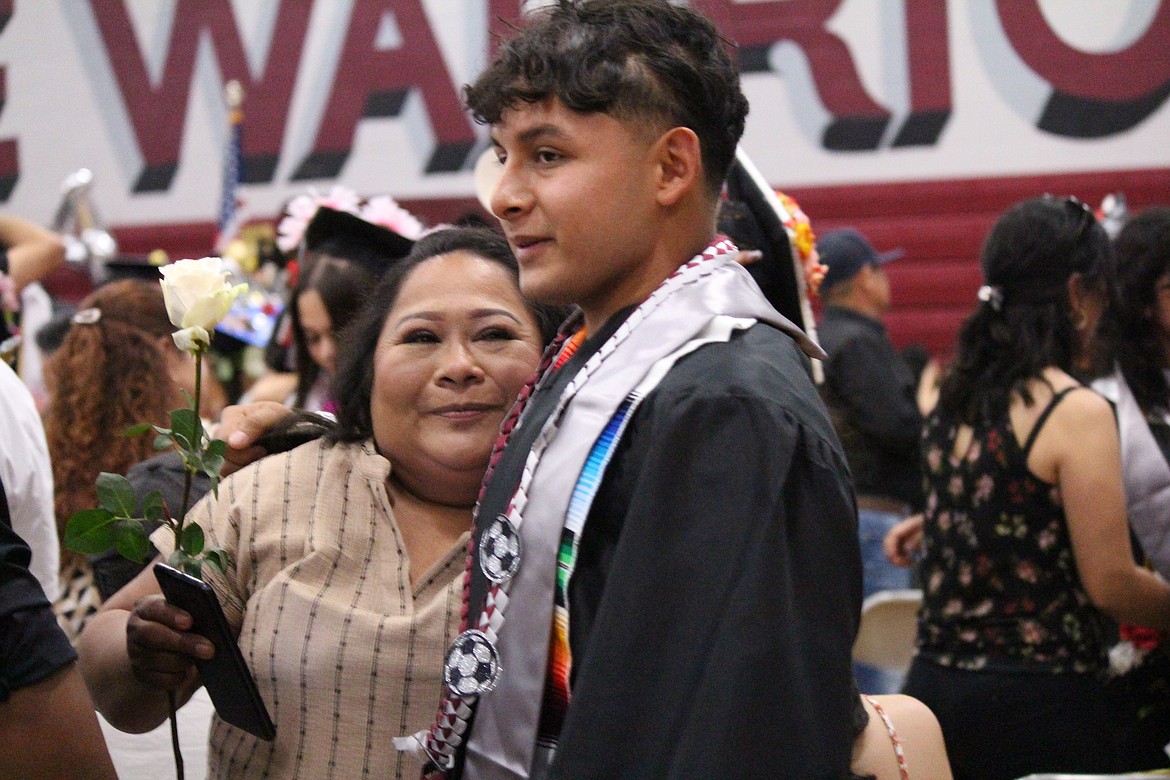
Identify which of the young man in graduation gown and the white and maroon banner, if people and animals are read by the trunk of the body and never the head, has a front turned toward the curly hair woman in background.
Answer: the white and maroon banner

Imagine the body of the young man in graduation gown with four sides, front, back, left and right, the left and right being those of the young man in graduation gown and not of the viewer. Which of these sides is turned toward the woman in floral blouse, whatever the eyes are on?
back

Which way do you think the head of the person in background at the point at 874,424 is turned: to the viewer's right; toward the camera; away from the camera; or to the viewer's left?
to the viewer's right

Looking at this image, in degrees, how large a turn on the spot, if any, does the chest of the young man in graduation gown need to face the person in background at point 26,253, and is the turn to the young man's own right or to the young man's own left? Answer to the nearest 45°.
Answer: approximately 90° to the young man's own right

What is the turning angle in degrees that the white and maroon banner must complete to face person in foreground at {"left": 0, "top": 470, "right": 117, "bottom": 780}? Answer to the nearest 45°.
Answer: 0° — it already faces them

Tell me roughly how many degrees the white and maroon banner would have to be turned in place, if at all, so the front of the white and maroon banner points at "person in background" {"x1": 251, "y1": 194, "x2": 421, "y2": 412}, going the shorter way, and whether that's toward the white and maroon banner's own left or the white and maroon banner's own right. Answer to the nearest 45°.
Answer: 0° — it already faces them

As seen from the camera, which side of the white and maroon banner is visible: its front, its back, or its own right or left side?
front

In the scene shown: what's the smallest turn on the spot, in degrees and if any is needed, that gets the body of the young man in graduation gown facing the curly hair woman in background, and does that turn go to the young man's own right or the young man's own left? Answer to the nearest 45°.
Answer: approximately 90° to the young man's own right

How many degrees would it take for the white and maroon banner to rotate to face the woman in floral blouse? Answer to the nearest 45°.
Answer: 0° — it already faces them

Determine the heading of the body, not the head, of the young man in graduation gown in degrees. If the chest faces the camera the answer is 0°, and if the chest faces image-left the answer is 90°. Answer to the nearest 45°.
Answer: approximately 45°

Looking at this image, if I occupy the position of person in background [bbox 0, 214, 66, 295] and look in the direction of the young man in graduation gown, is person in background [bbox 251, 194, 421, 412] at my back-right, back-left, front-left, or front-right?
front-left

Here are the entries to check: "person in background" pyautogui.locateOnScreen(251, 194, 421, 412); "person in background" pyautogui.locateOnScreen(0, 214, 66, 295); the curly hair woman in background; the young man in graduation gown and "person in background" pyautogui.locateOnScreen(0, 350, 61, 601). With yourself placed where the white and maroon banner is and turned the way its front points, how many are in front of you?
5

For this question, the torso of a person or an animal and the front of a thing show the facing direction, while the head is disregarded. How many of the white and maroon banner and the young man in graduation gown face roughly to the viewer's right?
0

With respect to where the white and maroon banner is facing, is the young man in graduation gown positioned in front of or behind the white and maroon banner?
in front

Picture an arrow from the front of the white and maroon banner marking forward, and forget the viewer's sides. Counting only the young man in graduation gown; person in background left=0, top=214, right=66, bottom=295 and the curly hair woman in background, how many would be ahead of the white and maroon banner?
3
